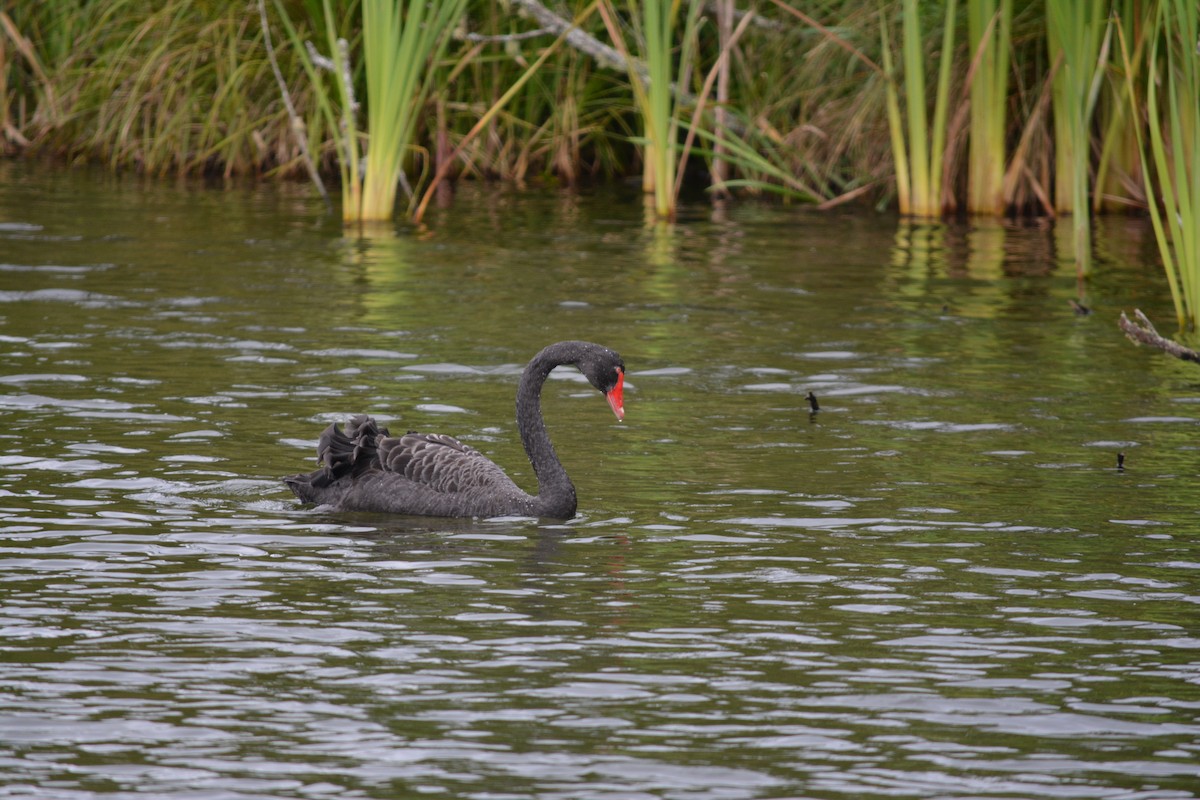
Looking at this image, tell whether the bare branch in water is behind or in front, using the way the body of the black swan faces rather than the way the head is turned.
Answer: in front

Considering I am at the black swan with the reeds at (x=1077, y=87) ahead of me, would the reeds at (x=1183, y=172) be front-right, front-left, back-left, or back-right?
front-right

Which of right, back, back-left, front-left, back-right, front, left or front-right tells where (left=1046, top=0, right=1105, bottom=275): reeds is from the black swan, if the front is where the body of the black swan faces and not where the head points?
front-left

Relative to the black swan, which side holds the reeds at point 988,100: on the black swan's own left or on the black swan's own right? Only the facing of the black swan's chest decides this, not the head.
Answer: on the black swan's own left

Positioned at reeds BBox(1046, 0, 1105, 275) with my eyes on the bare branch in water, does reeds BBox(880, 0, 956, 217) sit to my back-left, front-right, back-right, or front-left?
back-right

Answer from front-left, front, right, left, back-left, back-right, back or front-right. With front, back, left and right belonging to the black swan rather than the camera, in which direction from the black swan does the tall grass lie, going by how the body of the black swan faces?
left

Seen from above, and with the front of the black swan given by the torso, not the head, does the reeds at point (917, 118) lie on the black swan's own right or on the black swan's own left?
on the black swan's own left

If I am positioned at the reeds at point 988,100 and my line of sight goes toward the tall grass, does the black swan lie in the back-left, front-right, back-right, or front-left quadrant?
front-left

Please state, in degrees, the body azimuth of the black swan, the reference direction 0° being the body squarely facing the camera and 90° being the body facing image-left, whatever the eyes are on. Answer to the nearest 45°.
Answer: approximately 270°
